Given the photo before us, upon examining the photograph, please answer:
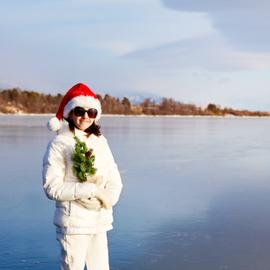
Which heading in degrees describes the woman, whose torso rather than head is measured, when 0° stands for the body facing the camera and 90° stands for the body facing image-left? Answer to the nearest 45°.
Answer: approximately 315°
